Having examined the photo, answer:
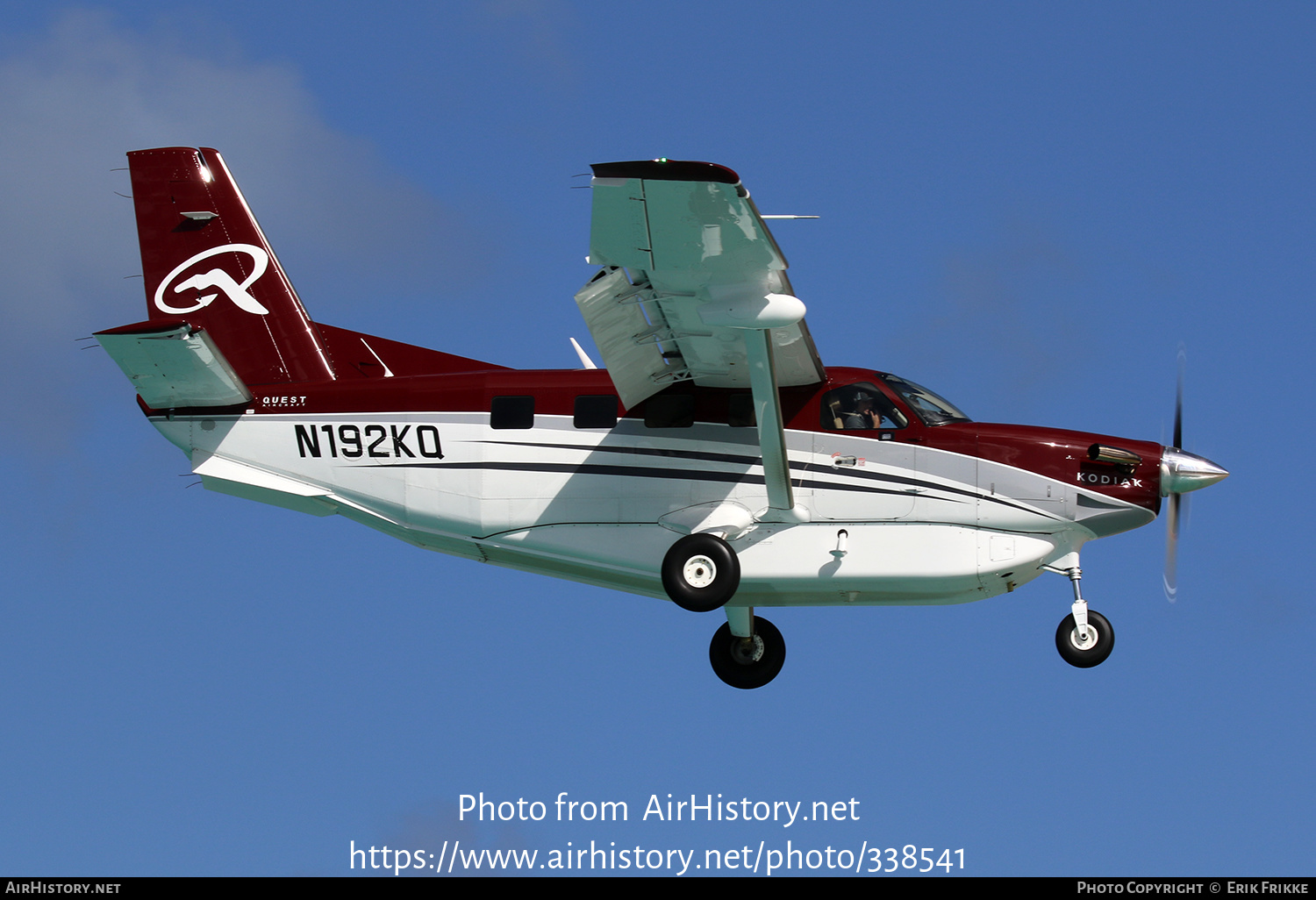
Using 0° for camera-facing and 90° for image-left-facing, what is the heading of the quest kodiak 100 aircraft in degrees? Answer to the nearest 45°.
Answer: approximately 270°
